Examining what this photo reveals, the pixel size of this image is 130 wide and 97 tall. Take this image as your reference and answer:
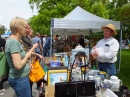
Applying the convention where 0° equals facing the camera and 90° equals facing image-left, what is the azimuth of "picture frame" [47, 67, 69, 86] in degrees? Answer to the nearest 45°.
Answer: approximately 0°

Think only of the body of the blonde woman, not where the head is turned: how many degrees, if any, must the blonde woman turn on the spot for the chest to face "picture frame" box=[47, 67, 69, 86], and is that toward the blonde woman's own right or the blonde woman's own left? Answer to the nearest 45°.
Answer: approximately 45° to the blonde woman's own left

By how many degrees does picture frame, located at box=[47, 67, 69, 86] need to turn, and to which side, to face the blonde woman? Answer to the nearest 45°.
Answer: approximately 45° to its right

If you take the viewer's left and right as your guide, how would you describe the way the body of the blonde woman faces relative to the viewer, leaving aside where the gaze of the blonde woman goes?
facing to the right of the viewer

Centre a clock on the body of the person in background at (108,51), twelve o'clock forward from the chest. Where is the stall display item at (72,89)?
The stall display item is roughly at 11 o'clock from the person in background.

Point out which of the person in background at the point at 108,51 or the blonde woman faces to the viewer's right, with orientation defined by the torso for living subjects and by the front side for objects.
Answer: the blonde woman

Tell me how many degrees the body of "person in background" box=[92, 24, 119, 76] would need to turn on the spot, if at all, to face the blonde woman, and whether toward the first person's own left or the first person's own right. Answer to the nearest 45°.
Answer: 0° — they already face them

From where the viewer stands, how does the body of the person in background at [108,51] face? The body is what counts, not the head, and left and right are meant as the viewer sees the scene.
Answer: facing the viewer and to the left of the viewer

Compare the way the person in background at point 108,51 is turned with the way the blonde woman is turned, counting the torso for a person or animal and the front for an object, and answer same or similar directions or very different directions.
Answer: very different directions

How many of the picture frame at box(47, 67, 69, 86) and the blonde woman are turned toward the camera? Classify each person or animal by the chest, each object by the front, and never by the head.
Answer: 1

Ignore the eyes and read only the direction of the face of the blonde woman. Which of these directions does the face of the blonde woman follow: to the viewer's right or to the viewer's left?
to the viewer's right

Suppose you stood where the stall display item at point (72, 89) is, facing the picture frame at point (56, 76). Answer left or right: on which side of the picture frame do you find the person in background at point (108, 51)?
right

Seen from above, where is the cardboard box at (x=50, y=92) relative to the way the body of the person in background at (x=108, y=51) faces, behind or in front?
in front

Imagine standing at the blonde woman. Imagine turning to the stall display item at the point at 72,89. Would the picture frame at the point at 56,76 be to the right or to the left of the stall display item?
left

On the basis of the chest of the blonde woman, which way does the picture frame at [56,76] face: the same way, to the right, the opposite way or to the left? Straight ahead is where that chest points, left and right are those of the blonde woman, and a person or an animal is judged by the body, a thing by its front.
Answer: to the right
